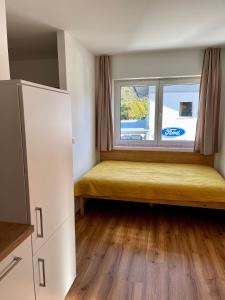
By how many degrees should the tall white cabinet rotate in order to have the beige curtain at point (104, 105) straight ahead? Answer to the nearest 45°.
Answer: approximately 90° to its left

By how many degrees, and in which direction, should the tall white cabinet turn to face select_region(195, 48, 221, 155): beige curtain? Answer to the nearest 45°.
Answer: approximately 90° to its left

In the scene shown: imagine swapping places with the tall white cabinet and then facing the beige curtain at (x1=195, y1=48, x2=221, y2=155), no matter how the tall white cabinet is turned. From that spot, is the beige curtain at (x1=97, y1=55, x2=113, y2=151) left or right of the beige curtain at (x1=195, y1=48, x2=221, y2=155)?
left

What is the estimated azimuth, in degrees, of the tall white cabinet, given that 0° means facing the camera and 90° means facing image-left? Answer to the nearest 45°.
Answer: approximately 315°
